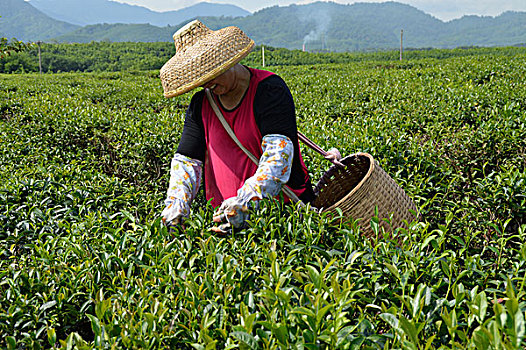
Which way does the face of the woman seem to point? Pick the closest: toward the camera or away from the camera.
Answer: toward the camera

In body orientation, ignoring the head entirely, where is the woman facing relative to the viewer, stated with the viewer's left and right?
facing the viewer and to the left of the viewer
